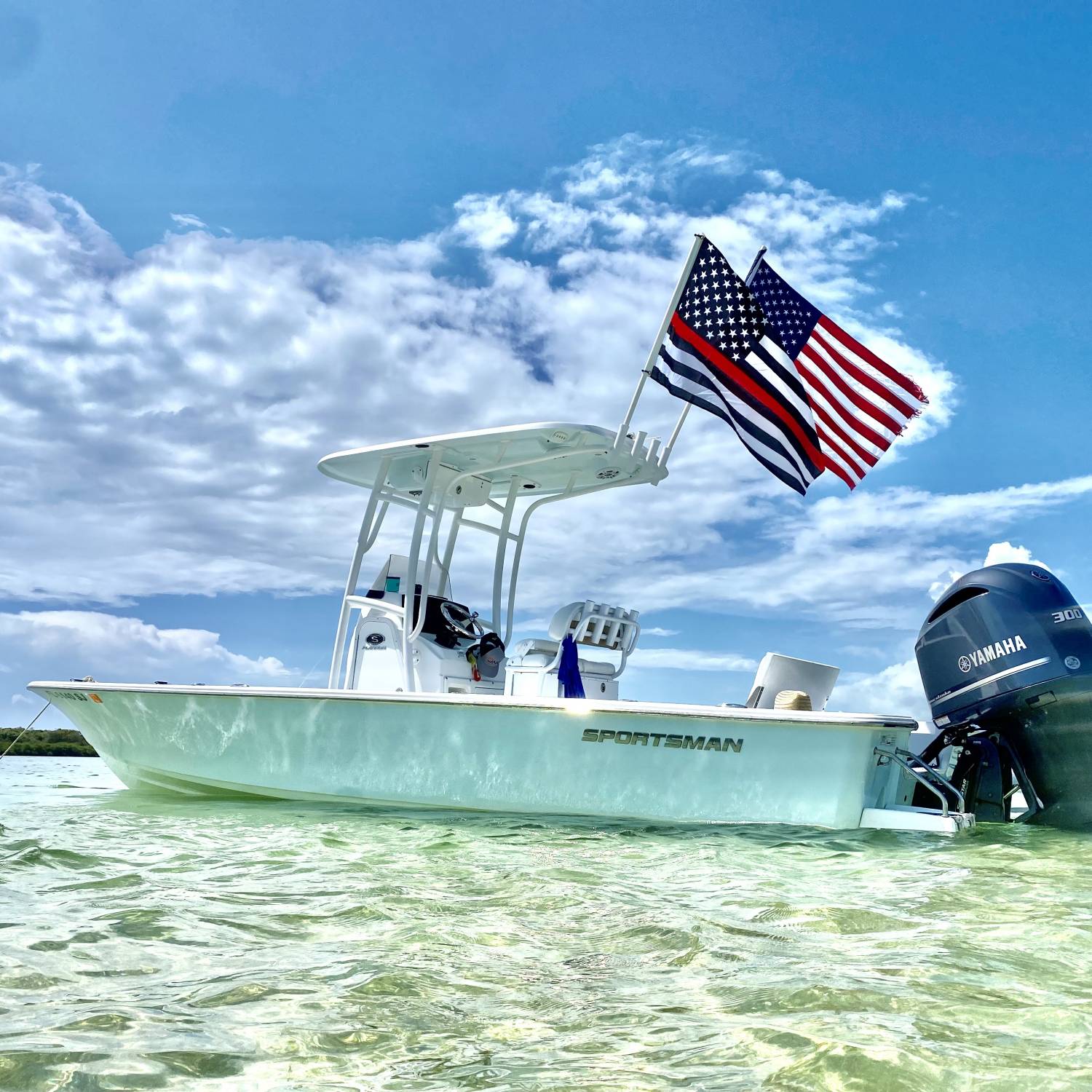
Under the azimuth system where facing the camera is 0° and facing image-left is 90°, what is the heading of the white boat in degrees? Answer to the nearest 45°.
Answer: approximately 90°
